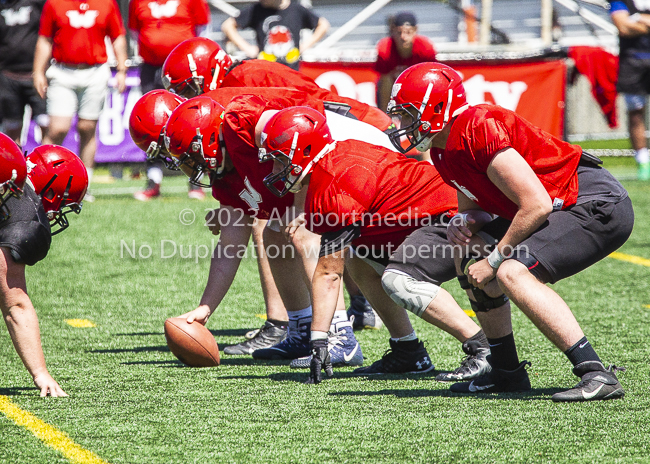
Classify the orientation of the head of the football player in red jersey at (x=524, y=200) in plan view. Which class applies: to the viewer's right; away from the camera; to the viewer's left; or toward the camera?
to the viewer's left

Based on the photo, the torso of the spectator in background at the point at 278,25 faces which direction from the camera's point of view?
toward the camera

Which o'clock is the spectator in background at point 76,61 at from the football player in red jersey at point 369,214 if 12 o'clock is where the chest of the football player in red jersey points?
The spectator in background is roughly at 2 o'clock from the football player in red jersey.

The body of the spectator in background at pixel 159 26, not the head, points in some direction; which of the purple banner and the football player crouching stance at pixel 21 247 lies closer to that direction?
the football player crouching stance

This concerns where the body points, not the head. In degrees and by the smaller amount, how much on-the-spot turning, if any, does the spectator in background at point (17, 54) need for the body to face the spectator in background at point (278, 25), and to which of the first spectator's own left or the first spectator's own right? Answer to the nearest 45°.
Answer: approximately 90° to the first spectator's own left

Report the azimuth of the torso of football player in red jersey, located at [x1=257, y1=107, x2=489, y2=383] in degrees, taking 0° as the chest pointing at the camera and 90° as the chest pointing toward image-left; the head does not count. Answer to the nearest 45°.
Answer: approximately 90°

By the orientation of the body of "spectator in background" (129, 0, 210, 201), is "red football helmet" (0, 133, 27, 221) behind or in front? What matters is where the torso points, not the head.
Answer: in front

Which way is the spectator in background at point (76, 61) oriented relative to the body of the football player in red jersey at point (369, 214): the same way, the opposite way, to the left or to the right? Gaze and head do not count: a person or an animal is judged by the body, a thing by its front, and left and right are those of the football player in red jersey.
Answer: to the left

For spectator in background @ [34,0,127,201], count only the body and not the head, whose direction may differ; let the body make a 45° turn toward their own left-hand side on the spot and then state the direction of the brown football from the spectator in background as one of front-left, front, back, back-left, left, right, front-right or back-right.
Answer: front-right

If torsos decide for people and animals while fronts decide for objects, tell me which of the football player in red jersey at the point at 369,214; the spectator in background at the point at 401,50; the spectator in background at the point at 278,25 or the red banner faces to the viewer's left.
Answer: the football player in red jersey

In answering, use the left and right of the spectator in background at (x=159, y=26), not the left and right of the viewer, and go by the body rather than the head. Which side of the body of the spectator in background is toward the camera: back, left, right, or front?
front

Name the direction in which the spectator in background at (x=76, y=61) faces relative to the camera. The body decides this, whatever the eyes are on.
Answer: toward the camera

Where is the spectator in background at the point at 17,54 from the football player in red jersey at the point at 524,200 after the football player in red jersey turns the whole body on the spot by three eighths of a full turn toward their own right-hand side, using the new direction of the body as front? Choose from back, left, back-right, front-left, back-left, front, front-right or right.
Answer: left

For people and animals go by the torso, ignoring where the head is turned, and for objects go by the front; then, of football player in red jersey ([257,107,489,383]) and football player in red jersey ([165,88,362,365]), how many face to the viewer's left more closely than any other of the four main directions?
2

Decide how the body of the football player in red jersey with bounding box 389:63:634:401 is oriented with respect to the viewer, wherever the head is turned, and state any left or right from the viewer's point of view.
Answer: facing to the left of the viewer

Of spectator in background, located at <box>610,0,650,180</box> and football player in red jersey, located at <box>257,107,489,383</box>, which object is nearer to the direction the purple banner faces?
the football player in red jersey

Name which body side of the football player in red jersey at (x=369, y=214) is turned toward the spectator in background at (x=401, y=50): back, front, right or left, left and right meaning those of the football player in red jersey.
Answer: right

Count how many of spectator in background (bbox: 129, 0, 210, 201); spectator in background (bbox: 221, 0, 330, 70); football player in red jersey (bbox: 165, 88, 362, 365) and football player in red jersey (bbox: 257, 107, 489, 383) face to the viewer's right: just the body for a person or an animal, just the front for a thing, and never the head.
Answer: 0

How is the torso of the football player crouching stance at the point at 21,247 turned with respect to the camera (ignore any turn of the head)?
to the viewer's right
